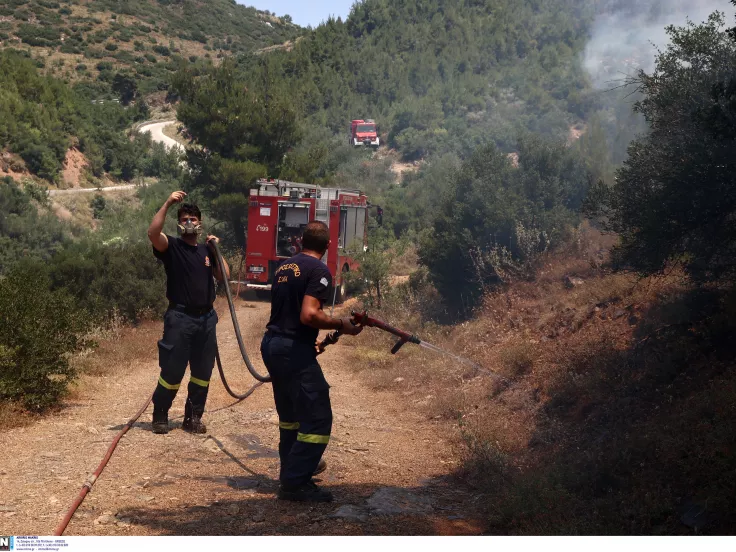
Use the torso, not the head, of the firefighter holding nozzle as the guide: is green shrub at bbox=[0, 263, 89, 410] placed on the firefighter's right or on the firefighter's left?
on the firefighter's left

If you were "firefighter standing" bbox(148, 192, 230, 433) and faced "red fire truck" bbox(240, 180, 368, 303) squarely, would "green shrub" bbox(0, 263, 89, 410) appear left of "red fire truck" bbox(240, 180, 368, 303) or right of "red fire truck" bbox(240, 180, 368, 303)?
left

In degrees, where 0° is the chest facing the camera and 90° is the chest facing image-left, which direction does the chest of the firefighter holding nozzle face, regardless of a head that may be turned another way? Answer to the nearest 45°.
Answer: approximately 225°

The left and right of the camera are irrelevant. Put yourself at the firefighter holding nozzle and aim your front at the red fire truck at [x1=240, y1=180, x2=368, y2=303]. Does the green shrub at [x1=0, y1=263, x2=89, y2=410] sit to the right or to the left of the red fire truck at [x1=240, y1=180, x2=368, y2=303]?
left

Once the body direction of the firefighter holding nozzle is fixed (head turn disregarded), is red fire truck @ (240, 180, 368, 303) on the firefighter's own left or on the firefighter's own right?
on the firefighter's own left

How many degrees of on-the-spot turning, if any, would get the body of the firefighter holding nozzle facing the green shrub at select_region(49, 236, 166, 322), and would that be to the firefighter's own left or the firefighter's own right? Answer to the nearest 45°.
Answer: approximately 45° to the firefighter's own left

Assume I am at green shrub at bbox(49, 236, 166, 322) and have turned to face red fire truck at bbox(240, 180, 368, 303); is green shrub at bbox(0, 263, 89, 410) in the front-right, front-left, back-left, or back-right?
back-right
